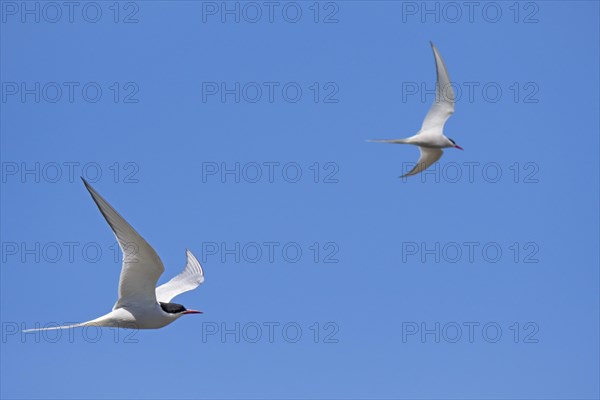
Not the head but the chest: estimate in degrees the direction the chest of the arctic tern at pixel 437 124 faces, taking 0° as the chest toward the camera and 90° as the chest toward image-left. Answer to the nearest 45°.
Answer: approximately 270°

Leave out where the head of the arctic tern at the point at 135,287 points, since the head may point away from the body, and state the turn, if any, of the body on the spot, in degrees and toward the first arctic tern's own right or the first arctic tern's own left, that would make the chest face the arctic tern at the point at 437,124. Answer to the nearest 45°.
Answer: approximately 45° to the first arctic tern's own left

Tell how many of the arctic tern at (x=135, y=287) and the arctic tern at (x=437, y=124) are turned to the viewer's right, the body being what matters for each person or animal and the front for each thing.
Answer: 2

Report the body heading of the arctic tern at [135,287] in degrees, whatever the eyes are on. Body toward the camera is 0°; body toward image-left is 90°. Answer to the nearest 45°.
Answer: approximately 270°

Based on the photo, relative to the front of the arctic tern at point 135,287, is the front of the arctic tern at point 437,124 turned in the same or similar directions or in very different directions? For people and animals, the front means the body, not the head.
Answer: same or similar directions

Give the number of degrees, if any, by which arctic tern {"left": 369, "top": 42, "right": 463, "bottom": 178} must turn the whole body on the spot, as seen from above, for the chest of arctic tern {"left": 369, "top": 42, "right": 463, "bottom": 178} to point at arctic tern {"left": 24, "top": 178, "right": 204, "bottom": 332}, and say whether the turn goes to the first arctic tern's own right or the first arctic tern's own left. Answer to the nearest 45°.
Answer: approximately 135° to the first arctic tern's own right
